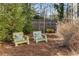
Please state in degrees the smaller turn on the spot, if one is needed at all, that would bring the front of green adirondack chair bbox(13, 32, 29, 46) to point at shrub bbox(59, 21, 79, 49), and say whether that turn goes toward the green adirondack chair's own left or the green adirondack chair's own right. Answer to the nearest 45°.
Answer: approximately 45° to the green adirondack chair's own left

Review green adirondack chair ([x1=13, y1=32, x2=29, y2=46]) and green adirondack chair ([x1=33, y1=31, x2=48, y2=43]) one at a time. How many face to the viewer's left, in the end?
0

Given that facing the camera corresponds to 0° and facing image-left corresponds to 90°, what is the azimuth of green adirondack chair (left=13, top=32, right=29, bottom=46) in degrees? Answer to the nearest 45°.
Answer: approximately 315°

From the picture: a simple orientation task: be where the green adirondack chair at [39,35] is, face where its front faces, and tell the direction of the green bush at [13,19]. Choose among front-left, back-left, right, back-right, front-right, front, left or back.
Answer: back-right

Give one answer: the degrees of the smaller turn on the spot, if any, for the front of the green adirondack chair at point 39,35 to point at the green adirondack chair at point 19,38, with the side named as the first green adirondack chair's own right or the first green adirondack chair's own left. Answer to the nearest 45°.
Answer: approximately 135° to the first green adirondack chair's own right

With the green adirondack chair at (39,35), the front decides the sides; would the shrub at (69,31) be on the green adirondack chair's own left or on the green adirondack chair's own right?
on the green adirondack chair's own left

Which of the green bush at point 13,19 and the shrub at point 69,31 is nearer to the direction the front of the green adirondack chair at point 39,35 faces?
the shrub
